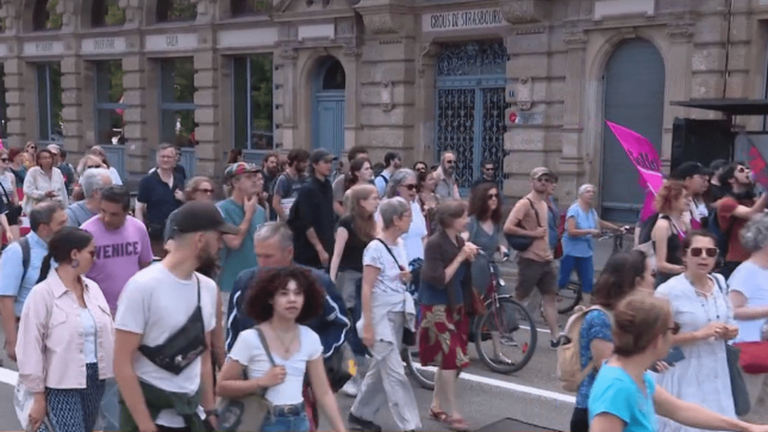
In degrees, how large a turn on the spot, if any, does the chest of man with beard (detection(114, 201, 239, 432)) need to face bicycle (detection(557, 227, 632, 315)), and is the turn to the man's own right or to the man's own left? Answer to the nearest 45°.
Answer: approximately 90° to the man's own left

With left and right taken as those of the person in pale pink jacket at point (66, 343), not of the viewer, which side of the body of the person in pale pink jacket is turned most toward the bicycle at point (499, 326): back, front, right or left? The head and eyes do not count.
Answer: left

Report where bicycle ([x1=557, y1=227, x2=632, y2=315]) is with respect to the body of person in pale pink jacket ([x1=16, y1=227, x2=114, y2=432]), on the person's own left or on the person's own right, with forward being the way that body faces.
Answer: on the person's own left

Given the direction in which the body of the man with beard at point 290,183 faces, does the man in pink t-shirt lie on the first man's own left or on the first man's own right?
on the first man's own right

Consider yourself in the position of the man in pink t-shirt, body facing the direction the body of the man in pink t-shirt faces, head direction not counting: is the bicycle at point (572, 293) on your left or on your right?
on your left

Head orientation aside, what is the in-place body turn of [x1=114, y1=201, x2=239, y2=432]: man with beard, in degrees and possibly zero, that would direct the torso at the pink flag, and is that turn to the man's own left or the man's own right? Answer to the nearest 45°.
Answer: approximately 90° to the man's own left

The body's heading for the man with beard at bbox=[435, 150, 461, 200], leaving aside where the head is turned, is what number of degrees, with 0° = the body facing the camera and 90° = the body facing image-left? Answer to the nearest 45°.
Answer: approximately 315°

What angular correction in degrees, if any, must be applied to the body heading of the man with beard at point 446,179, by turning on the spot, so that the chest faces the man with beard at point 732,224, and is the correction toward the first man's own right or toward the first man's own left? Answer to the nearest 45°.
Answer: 0° — they already face them
